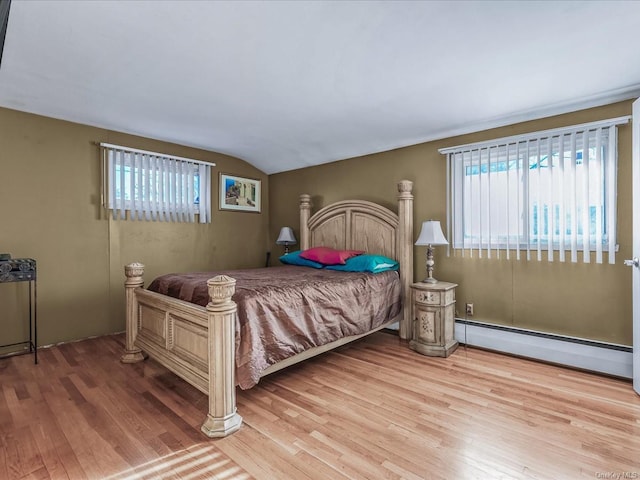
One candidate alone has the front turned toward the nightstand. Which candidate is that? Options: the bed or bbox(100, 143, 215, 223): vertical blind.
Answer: the vertical blind

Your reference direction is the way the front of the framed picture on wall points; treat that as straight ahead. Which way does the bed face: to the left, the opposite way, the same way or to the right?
to the right

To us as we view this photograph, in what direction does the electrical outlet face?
facing the viewer and to the left of the viewer

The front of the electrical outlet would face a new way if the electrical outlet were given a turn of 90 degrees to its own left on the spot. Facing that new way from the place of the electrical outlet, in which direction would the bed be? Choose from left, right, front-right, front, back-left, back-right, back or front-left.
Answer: right

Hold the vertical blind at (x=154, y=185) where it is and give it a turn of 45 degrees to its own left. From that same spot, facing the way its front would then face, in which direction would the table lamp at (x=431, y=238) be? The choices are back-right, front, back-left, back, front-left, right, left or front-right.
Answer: front-right

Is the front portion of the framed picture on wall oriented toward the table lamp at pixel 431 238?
yes

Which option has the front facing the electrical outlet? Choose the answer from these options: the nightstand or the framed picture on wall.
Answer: the framed picture on wall

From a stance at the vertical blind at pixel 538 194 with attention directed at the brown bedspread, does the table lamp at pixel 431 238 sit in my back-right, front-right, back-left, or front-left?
front-right

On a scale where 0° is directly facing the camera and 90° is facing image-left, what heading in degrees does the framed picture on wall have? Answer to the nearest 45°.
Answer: approximately 315°

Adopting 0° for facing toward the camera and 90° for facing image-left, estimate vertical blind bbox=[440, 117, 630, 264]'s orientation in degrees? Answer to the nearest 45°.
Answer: approximately 45°

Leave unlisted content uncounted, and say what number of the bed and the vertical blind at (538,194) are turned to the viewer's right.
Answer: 0

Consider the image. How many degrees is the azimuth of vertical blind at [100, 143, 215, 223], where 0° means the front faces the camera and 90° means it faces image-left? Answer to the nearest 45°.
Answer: approximately 315°

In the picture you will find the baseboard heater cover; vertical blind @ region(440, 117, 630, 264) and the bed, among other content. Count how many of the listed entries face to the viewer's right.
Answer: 0

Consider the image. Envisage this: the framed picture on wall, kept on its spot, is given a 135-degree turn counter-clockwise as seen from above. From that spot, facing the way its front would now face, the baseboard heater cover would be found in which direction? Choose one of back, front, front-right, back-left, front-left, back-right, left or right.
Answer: back-right

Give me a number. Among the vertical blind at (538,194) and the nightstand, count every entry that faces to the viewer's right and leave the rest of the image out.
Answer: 0

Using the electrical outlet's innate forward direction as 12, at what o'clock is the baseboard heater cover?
The baseboard heater cover is roughly at 8 o'clock from the electrical outlet.
